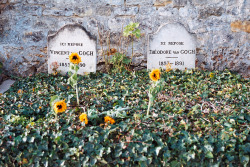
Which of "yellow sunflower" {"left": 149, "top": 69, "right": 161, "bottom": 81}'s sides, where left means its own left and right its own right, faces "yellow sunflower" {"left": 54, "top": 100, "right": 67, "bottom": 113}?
right

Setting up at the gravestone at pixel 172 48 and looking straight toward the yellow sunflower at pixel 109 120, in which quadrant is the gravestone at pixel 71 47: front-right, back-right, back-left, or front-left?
front-right

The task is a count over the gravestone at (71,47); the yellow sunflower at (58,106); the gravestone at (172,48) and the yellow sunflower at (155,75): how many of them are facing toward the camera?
4

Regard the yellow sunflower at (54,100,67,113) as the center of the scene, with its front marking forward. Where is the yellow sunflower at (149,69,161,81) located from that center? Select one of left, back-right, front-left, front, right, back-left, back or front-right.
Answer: left

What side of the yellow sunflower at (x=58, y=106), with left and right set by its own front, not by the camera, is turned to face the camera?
front

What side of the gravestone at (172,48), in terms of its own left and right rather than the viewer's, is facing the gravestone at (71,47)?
right

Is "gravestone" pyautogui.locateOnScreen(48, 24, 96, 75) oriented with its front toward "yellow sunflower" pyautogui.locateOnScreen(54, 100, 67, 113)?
yes

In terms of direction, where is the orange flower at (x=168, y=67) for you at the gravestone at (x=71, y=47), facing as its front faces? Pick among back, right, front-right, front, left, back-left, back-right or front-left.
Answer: left

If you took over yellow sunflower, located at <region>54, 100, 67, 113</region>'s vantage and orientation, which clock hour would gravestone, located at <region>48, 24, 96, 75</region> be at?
The gravestone is roughly at 6 o'clock from the yellow sunflower.

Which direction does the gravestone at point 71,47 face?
toward the camera

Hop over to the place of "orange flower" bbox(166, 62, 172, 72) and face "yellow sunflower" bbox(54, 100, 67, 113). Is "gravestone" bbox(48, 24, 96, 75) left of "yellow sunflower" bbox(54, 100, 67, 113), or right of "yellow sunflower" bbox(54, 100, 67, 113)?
right

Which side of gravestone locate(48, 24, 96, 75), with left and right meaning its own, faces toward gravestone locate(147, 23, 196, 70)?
left

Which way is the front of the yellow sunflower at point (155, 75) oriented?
toward the camera

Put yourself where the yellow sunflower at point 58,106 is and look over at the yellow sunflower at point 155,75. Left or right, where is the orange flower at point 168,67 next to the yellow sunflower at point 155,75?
left

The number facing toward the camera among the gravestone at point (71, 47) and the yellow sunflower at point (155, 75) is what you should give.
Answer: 2
